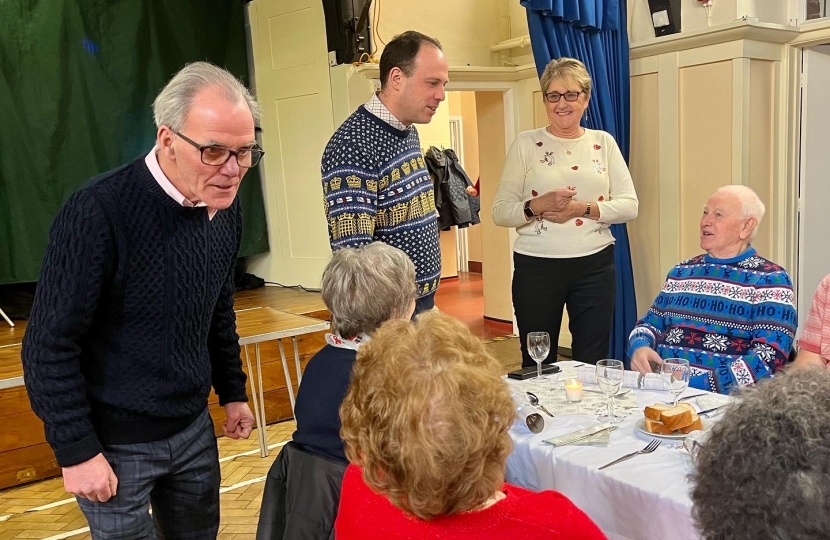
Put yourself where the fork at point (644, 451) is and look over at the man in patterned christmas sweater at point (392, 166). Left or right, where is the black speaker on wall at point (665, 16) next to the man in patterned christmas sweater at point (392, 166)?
right

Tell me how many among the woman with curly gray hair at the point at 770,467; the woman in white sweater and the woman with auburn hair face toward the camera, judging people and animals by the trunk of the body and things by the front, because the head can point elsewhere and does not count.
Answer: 1

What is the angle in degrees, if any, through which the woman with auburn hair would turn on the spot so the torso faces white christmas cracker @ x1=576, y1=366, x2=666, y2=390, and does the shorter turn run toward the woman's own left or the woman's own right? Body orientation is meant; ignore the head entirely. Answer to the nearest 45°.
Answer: approximately 45° to the woman's own right

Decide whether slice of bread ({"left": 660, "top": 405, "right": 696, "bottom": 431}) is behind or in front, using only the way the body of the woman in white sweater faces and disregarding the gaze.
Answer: in front

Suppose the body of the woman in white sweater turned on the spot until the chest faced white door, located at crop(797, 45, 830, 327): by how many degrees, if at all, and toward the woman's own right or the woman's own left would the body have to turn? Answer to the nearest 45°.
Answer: approximately 135° to the woman's own left

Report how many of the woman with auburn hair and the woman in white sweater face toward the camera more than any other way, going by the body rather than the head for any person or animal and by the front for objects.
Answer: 1

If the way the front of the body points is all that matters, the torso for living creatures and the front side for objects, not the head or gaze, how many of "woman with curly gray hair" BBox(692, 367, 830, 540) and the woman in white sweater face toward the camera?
1

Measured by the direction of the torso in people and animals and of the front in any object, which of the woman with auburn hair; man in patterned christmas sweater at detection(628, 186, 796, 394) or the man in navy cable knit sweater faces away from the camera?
the woman with auburn hair

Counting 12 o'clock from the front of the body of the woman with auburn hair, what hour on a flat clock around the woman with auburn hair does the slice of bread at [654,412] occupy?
The slice of bread is roughly at 1 o'clock from the woman with auburn hair.

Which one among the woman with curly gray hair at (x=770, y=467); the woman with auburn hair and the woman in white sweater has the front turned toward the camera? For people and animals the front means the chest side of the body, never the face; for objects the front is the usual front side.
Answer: the woman in white sweater

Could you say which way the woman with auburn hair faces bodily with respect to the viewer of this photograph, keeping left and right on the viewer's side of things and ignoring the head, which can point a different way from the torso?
facing away from the viewer

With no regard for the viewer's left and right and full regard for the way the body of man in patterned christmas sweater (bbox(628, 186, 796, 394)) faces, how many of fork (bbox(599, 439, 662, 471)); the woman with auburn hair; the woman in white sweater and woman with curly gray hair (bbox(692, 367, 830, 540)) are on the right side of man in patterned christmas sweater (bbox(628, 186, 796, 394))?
1

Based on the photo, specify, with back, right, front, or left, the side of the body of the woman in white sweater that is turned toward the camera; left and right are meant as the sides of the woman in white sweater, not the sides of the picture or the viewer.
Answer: front

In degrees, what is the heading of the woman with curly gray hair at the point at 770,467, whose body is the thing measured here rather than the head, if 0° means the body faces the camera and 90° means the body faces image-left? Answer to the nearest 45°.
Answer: approximately 180°
